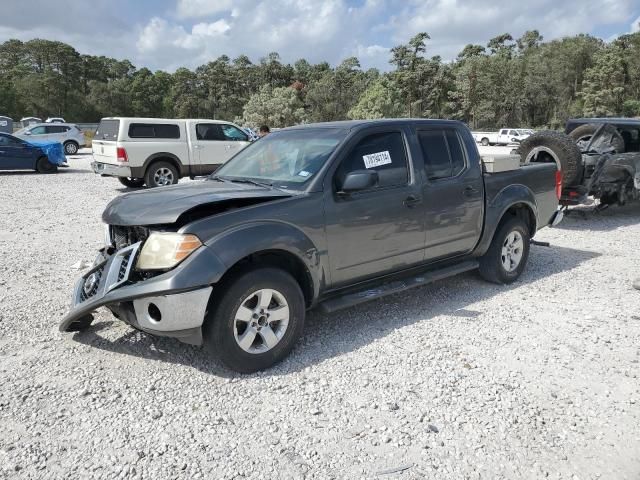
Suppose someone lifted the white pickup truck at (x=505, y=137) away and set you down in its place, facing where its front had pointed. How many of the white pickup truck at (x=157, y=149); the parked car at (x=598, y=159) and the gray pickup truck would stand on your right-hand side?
3

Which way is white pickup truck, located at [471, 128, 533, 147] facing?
to the viewer's right

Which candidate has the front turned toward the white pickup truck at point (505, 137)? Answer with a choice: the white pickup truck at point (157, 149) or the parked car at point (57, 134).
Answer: the white pickup truck at point (157, 149)

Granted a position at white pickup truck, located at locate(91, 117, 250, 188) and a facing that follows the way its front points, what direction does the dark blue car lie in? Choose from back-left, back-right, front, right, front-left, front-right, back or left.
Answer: left

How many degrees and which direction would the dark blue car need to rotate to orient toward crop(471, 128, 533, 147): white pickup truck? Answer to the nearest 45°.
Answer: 0° — it already faces it

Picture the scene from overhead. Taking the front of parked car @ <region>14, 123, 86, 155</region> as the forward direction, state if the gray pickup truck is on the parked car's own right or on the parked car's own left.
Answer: on the parked car's own left

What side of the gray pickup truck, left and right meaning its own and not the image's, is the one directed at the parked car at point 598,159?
back

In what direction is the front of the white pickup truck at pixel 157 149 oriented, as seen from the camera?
facing away from the viewer and to the right of the viewer

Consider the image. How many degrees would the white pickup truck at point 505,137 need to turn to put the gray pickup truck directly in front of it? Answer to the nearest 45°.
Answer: approximately 90° to its right

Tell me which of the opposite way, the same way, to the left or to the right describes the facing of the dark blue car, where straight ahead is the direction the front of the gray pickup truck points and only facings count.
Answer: the opposite way

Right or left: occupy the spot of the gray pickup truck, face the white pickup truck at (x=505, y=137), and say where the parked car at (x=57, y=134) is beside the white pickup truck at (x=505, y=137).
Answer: left

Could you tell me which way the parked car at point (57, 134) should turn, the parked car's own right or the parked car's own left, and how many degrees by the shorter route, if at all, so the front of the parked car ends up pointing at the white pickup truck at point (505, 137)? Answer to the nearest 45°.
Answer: approximately 180°

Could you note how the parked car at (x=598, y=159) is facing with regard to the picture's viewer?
facing away from the viewer and to the right of the viewer
